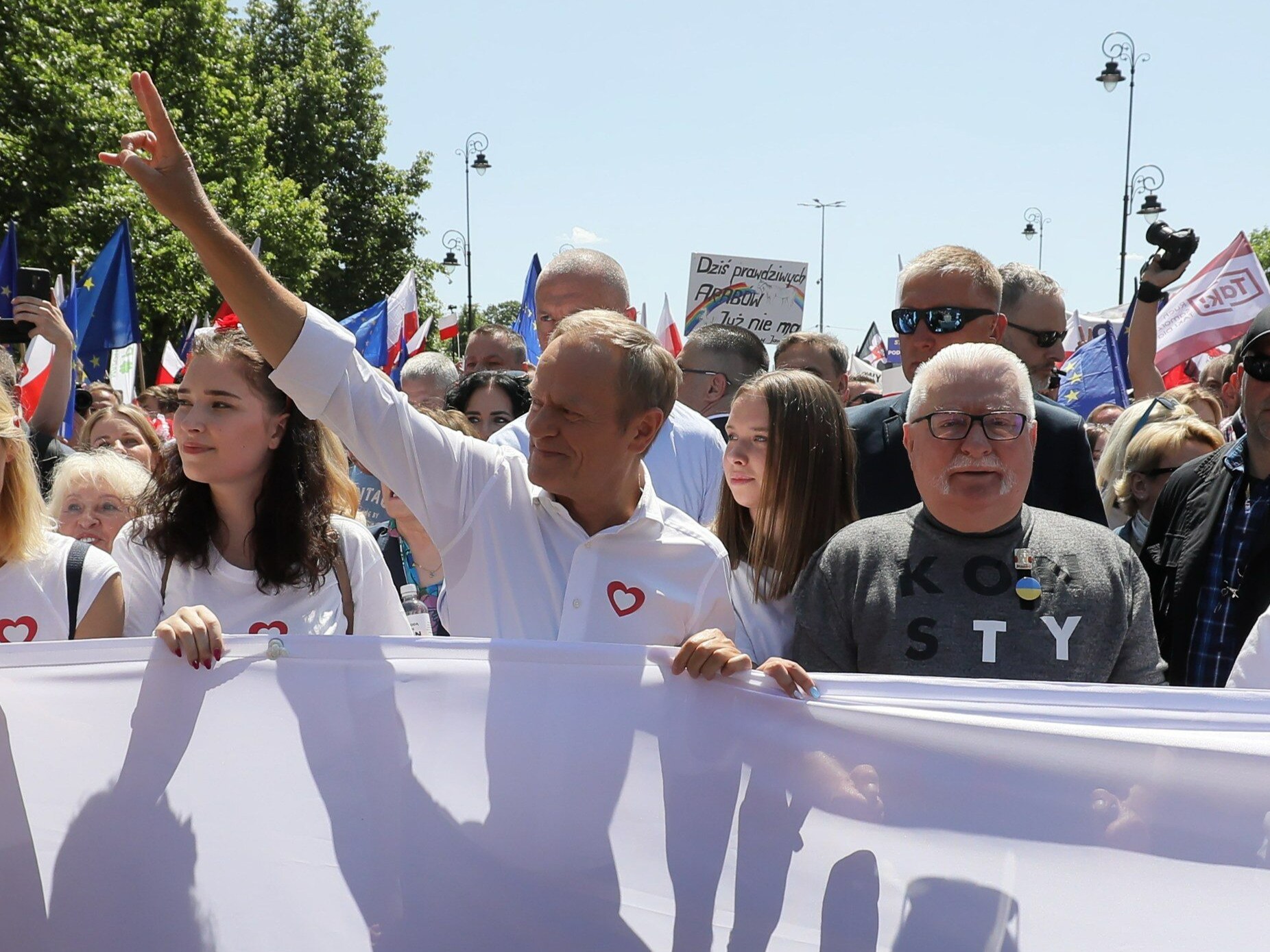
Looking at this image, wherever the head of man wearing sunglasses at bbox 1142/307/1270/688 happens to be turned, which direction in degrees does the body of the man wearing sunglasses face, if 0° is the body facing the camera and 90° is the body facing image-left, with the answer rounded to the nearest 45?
approximately 0°

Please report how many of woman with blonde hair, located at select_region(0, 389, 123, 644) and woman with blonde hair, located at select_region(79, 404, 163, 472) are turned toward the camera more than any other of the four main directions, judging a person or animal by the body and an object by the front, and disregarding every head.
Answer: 2

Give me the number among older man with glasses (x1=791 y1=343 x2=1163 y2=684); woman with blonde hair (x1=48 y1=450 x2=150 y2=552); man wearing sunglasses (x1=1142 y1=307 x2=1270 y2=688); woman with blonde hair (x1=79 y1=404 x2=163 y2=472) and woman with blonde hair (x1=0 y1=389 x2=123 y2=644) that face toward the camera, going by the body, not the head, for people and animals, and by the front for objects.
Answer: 5

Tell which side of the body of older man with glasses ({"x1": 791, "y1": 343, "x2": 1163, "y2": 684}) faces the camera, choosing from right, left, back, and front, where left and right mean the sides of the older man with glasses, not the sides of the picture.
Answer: front

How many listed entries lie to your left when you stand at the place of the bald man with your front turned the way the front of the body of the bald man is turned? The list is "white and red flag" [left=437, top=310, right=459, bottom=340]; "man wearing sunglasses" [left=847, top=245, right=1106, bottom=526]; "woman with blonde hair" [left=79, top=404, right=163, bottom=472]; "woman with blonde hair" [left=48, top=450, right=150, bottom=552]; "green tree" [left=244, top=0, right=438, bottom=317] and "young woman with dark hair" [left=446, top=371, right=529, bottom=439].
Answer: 1

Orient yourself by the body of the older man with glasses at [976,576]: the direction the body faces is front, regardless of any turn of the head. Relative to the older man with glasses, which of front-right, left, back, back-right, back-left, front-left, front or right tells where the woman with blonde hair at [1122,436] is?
back

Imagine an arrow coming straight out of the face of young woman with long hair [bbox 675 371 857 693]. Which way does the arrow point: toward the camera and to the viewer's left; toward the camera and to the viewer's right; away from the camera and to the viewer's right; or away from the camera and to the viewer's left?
toward the camera and to the viewer's left

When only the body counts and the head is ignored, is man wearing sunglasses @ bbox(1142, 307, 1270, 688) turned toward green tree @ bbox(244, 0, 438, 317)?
no

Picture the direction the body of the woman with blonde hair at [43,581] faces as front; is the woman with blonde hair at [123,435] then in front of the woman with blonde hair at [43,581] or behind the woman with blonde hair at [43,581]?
behind

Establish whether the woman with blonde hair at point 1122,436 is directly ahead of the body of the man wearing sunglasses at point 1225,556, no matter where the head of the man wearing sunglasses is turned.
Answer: no

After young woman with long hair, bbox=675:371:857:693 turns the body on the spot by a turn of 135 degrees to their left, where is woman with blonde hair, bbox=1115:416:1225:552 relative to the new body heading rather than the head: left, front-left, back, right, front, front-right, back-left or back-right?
front-left

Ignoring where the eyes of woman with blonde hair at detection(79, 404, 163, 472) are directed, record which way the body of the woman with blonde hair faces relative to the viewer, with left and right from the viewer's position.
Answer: facing the viewer

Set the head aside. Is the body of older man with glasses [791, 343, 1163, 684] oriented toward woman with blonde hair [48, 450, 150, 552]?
no

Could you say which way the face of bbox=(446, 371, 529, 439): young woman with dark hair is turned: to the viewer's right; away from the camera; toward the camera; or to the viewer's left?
toward the camera

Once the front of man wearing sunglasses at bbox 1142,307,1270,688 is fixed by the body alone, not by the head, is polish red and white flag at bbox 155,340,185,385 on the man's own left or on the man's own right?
on the man's own right

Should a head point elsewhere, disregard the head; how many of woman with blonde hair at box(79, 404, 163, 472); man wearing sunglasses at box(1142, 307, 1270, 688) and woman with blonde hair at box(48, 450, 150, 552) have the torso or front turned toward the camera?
3

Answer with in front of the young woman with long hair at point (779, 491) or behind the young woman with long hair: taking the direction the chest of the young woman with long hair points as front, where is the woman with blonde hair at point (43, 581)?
in front

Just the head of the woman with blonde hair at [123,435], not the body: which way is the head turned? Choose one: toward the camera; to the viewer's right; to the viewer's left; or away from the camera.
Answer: toward the camera

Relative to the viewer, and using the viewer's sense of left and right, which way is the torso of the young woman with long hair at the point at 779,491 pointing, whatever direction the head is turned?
facing the viewer and to the left of the viewer

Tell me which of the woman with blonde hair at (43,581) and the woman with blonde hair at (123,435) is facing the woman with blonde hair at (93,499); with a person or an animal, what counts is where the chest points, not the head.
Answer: the woman with blonde hair at (123,435)

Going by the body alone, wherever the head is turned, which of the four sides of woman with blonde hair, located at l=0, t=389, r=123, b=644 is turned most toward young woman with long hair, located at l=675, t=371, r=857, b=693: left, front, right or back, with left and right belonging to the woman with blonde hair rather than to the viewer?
left
